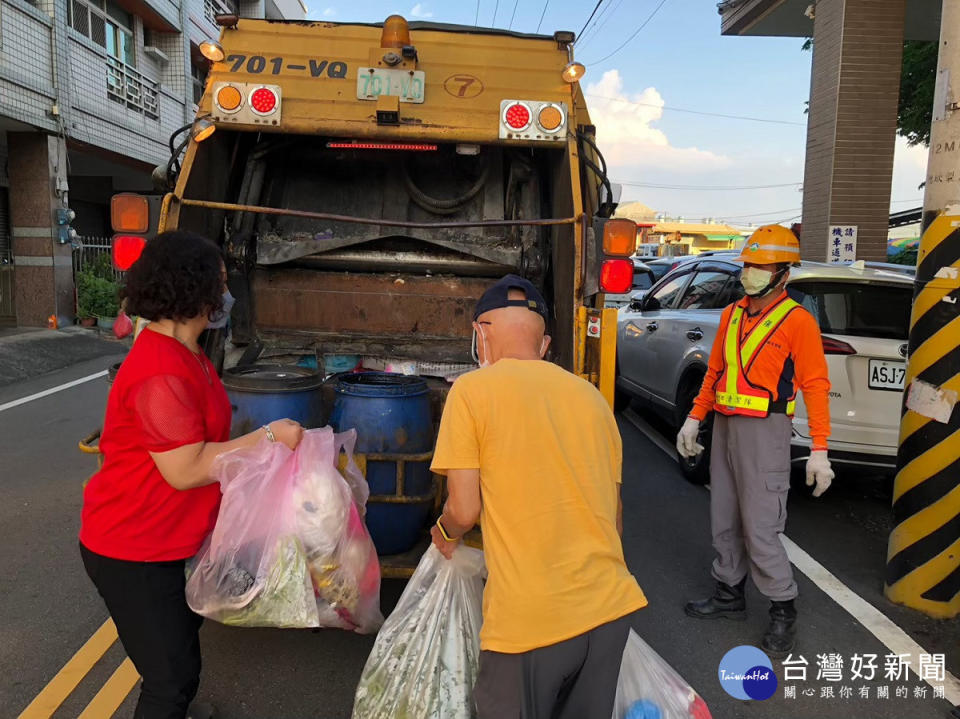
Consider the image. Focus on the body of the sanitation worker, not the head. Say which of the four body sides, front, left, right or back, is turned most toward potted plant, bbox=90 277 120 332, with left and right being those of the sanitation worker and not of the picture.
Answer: right

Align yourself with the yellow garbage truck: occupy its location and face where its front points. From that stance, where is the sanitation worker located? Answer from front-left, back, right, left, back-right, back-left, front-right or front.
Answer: back-right

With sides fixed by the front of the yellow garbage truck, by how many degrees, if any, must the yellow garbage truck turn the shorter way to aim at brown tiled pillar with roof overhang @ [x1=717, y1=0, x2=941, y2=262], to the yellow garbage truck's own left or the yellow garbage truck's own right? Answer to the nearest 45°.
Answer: approximately 45° to the yellow garbage truck's own right

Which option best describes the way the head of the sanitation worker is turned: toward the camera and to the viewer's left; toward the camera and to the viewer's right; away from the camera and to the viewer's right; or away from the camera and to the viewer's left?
toward the camera and to the viewer's left

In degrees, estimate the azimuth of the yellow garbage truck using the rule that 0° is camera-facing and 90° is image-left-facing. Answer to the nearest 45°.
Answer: approximately 180°

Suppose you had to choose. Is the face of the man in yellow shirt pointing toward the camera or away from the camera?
away from the camera

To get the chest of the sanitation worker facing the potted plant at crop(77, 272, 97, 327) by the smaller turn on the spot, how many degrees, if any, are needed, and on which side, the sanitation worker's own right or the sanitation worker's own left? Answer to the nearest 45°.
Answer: approximately 90° to the sanitation worker's own right

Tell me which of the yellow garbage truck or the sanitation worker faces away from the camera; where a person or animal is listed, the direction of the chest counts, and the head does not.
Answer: the yellow garbage truck

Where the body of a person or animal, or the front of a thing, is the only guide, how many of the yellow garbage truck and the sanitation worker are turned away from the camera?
1

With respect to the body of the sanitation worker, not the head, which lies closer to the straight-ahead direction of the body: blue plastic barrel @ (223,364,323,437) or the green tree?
the blue plastic barrel

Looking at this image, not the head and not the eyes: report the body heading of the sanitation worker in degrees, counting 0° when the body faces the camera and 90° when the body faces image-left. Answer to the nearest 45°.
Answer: approximately 45°

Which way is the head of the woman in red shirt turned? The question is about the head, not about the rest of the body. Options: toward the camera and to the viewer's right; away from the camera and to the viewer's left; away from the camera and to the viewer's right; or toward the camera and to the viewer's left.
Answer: away from the camera and to the viewer's right

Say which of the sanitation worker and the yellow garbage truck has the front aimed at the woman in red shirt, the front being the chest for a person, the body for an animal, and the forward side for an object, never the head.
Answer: the sanitation worker
